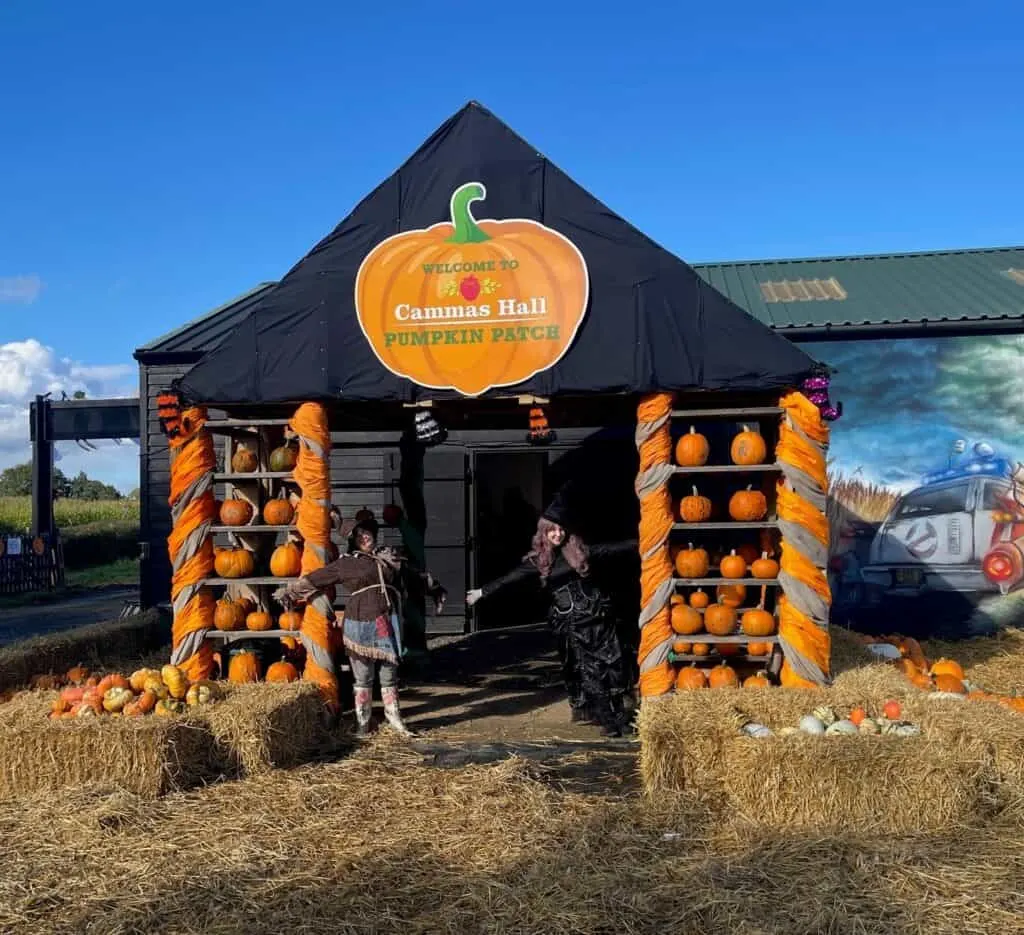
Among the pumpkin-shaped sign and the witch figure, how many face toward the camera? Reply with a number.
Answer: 2

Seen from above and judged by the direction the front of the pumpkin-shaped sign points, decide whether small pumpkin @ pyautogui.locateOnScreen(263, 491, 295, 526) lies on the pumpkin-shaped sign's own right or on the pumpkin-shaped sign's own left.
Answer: on the pumpkin-shaped sign's own right

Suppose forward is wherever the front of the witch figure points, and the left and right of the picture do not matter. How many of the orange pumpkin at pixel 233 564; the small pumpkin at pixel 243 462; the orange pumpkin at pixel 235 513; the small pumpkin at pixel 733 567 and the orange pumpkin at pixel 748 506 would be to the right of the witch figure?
3

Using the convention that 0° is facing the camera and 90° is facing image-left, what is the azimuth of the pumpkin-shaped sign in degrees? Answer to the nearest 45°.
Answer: approximately 0°

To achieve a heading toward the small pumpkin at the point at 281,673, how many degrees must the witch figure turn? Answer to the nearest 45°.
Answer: approximately 90° to its right

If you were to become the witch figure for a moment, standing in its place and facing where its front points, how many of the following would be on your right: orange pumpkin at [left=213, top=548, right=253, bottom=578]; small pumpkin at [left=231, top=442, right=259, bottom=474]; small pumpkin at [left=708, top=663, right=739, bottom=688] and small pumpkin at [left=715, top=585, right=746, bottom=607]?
2

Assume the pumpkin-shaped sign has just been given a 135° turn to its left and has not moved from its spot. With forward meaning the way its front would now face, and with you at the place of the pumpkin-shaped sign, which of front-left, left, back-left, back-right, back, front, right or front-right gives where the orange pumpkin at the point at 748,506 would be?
front-right

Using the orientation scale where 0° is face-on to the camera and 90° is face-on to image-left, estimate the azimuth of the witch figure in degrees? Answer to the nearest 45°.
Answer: approximately 0°

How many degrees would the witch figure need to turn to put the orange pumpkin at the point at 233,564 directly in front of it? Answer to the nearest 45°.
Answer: approximately 90° to its right
